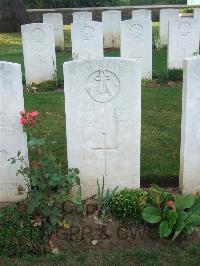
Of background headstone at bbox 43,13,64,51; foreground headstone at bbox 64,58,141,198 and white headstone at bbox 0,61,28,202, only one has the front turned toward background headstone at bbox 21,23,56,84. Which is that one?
background headstone at bbox 43,13,64,51

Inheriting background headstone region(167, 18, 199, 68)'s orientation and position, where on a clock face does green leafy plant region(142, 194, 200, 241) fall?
The green leafy plant is roughly at 12 o'clock from the background headstone.

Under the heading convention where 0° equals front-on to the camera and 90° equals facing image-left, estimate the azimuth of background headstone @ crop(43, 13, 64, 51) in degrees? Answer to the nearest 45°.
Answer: approximately 0°

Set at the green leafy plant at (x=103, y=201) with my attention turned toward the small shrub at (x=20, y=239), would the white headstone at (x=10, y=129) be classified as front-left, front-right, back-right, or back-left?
front-right

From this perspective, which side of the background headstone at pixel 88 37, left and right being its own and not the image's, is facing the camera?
front

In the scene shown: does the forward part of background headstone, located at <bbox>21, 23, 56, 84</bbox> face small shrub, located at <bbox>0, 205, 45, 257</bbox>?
yes

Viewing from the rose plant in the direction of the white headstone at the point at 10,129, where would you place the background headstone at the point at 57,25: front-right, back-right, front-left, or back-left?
front-right

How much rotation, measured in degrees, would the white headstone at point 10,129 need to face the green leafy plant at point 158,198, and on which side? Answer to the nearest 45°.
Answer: approximately 45° to its left

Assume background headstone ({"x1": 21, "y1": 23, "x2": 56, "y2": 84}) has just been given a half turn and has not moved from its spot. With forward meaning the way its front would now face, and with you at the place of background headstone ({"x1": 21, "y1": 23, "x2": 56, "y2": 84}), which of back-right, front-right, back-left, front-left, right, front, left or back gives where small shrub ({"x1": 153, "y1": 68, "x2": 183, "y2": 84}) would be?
right

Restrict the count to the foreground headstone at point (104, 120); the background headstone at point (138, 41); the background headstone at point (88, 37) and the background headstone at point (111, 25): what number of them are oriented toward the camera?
4

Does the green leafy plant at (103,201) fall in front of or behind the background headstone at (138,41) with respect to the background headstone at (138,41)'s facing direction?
in front

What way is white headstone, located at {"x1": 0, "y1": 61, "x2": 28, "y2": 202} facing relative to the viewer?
toward the camera

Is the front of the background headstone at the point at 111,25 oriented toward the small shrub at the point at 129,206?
yes

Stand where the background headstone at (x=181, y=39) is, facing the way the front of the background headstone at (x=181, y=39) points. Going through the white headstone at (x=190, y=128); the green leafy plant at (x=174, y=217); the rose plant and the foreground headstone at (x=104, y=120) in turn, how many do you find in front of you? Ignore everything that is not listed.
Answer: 4

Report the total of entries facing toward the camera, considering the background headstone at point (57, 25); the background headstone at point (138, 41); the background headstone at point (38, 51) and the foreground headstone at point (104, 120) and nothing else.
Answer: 4

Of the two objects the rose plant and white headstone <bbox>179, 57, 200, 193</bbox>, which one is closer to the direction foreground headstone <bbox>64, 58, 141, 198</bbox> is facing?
the rose plant

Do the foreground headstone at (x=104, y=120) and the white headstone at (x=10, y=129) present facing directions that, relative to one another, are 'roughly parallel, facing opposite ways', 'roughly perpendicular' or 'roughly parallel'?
roughly parallel

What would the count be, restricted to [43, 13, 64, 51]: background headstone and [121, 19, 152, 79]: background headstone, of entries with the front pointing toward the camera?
2

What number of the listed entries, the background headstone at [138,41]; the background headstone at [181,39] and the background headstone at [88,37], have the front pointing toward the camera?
3
